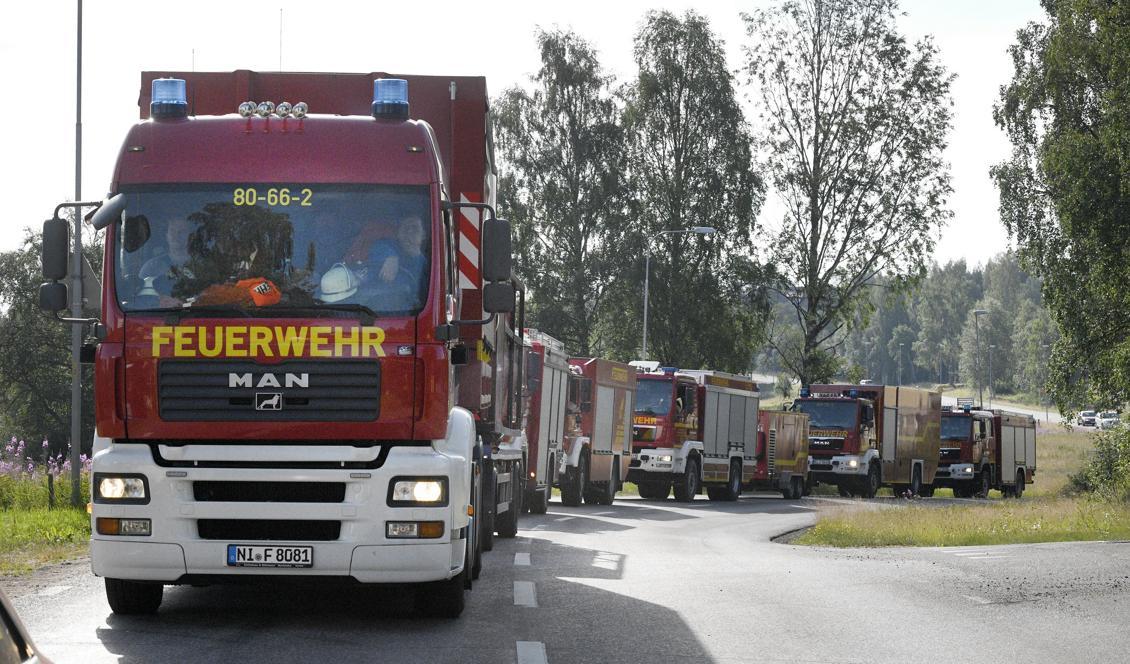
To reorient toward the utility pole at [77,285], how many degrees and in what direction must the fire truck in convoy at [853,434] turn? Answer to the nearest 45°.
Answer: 0° — it already faces it

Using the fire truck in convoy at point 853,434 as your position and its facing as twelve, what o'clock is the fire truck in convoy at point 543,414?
the fire truck in convoy at point 543,414 is roughly at 11 o'clock from the fire truck in convoy at point 853,434.

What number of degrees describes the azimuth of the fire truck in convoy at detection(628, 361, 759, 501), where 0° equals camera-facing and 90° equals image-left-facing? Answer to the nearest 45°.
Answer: approximately 45°

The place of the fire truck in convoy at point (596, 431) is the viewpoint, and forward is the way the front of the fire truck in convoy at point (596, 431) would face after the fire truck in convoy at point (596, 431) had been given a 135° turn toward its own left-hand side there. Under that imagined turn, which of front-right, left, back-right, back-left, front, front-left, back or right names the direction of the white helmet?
right

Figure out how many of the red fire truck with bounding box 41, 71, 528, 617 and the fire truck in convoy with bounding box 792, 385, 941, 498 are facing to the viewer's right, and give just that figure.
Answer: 0

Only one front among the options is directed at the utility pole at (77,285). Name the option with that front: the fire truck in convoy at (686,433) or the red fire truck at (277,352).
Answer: the fire truck in convoy

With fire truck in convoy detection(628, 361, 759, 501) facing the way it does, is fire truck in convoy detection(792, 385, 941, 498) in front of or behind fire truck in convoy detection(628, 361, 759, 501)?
behind

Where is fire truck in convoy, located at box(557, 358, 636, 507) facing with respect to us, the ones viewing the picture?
facing the viewer and to the left of the viewer

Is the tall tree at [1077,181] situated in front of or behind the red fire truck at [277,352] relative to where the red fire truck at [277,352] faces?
behind

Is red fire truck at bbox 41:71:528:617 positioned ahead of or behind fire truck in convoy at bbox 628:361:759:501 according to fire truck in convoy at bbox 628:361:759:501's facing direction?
ahead

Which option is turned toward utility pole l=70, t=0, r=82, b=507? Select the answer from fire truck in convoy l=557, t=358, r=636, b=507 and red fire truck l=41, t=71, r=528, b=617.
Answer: the fire truck in convoy

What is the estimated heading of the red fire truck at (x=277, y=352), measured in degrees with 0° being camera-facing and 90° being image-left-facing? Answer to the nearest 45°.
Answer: approximately 0°

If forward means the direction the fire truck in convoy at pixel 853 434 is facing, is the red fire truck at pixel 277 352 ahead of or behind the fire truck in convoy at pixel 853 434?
ahead

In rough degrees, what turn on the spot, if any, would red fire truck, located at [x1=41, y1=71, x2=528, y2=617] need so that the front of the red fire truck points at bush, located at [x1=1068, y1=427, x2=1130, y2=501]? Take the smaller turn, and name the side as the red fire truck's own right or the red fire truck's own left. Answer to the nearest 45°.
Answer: approximately 135° to the red fire truck's own left
